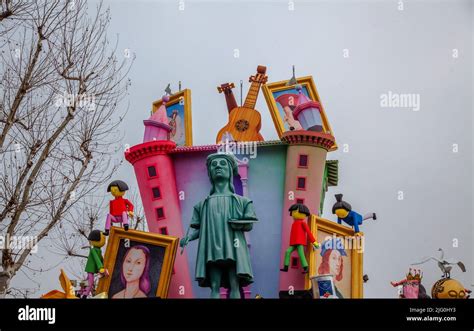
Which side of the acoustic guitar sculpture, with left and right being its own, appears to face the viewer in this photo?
front

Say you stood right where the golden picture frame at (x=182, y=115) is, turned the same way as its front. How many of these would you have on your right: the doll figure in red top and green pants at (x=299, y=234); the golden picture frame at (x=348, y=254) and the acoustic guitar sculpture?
0

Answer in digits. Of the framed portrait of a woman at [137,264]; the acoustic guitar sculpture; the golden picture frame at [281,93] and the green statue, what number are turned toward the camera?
4

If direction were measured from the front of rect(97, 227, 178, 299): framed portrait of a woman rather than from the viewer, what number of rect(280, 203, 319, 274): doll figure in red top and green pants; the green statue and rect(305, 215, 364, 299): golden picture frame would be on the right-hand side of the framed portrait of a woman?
0

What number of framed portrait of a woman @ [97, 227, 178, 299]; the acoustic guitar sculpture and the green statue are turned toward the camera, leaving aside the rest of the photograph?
3

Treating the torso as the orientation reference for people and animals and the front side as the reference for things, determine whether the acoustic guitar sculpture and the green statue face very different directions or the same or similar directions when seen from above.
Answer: same or similar directions

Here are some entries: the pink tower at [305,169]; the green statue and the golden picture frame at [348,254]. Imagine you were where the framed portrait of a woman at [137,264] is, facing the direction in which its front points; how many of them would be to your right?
0

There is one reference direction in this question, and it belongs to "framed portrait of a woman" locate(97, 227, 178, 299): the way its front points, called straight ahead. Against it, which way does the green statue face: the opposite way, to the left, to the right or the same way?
the same way

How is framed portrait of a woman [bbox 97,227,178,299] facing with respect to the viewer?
toward the camera

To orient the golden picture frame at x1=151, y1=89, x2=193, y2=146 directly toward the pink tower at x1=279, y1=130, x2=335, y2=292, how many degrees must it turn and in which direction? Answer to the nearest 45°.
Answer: approximately 90° to its left
